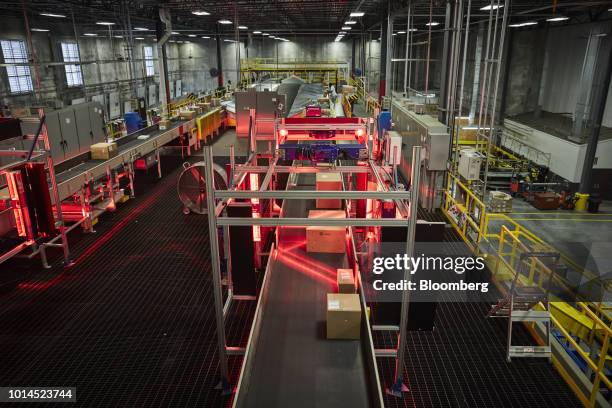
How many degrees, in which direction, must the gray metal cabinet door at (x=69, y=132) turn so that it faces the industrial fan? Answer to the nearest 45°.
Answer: approximately 45° to its right

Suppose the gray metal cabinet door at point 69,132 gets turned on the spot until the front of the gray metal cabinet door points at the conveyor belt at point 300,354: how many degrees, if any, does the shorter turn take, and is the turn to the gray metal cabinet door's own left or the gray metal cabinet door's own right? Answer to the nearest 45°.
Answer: approximately 45° to the gray metal cabinet door's own right

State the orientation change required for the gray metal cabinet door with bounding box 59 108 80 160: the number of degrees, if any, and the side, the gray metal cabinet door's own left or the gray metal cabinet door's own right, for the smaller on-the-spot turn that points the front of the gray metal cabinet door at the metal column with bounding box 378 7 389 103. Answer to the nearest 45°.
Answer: approximately 45° to the gray metal cabinet door's own left

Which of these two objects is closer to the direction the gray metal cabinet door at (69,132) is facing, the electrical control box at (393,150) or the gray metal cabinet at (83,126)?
the electrical control box

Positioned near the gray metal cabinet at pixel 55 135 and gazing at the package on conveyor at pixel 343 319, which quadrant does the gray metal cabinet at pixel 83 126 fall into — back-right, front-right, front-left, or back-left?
back-left

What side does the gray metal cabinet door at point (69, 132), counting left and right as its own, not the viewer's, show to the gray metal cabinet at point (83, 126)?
left

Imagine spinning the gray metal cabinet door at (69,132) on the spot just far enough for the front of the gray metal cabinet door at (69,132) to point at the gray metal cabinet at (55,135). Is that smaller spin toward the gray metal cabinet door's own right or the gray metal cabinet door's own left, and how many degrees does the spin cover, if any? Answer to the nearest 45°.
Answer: approximately 90° to the gray metal cabinet door's own right

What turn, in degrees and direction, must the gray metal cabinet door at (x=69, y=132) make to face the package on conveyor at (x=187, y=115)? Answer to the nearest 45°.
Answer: approximately 90° to its left

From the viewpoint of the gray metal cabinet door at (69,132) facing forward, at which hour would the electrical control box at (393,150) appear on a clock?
The electrical control box is roughly at 1 o'clock from the gray metal cabinet door.

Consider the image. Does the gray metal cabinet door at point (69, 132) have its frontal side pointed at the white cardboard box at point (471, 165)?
yes

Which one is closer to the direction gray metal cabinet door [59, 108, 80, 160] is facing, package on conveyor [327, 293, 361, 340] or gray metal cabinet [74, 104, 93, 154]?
the package on conveyor

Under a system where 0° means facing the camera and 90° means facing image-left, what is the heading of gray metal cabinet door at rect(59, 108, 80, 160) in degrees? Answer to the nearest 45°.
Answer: approximately 315°

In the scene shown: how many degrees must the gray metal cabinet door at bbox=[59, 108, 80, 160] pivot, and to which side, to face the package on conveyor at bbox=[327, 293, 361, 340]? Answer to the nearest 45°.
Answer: approximately 45° to its right

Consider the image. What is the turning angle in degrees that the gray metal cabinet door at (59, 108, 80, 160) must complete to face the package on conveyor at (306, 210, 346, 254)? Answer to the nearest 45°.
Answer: approximately 45° to its right
